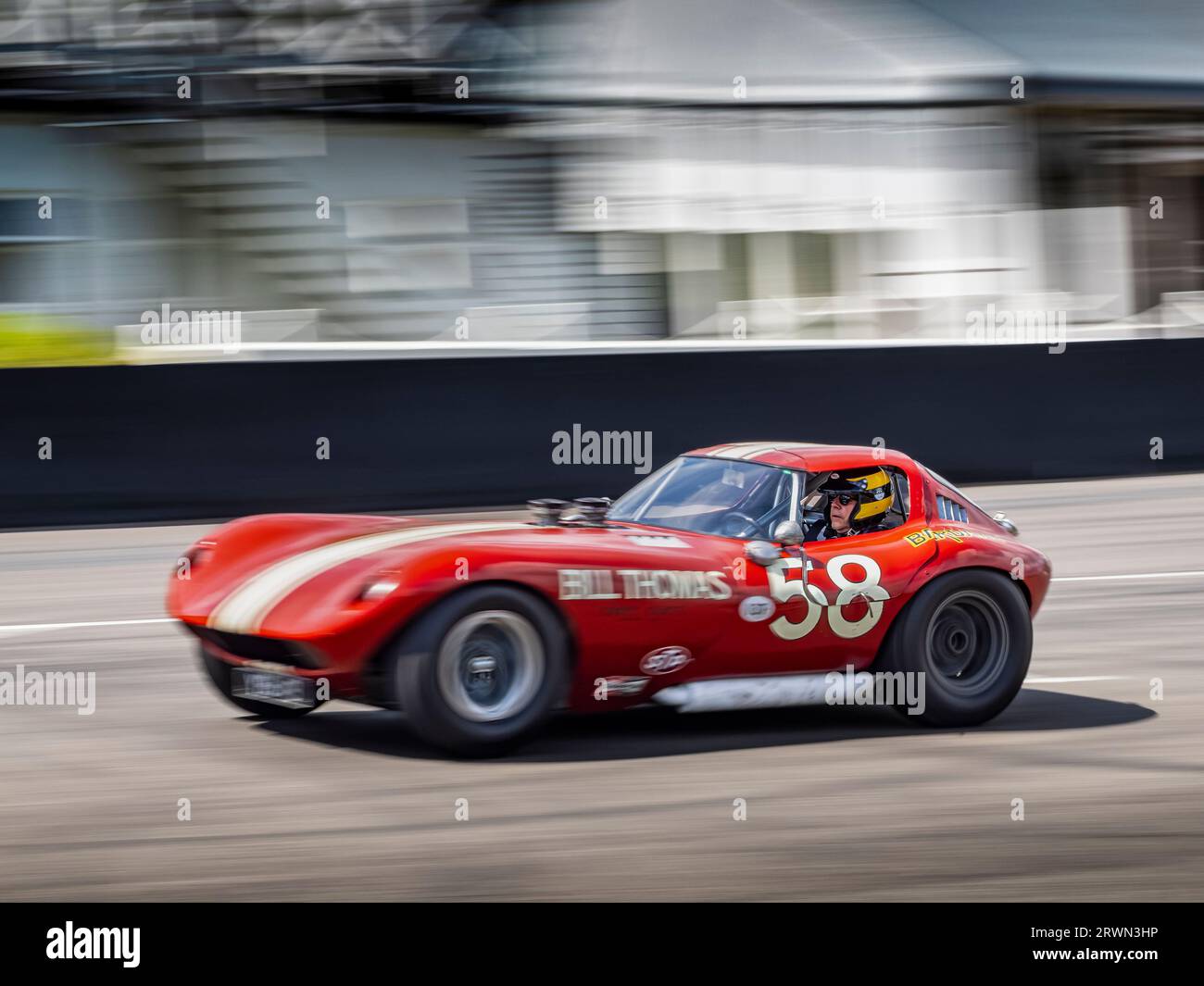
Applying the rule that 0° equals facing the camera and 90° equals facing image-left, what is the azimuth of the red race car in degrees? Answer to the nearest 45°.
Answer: approximately 45°

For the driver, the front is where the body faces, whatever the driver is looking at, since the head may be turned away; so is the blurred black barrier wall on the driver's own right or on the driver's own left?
on the driver's own right

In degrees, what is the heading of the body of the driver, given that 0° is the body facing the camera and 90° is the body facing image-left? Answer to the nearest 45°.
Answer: approximately 45°

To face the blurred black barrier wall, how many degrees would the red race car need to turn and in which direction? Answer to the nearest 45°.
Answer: approximately 135° to its right
